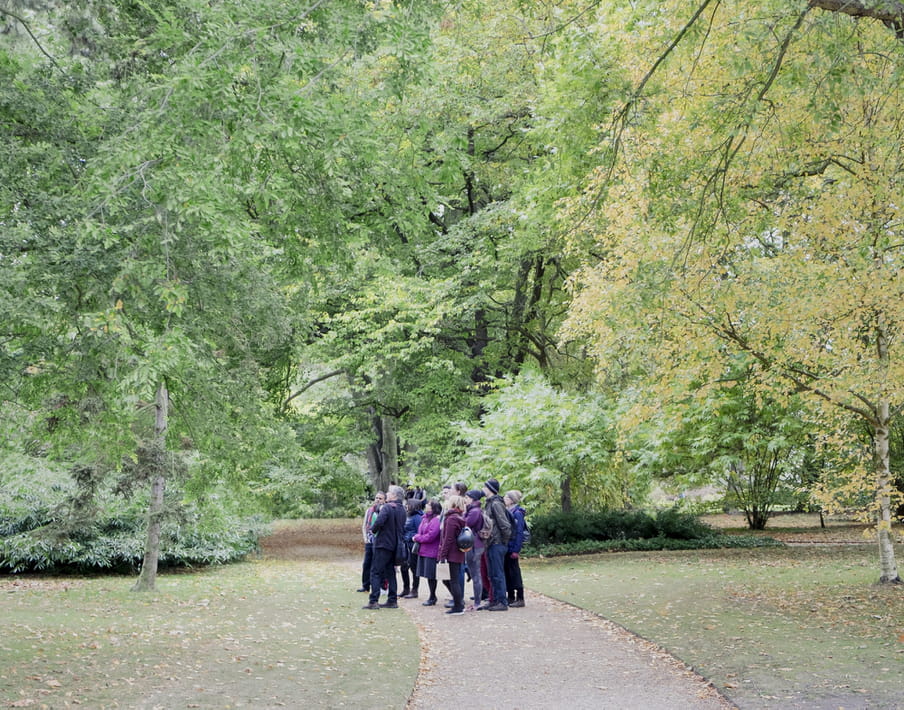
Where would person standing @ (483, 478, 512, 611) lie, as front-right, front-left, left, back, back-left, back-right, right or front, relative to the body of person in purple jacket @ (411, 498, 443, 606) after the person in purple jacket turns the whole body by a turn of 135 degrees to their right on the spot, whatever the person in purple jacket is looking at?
right

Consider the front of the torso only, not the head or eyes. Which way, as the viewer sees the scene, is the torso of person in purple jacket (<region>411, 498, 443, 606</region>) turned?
to the viewer's left

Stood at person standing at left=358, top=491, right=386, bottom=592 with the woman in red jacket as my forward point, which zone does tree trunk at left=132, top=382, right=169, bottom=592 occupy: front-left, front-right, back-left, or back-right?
back-right

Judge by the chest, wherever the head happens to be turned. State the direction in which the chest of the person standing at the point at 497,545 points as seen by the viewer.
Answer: to the viewer's left

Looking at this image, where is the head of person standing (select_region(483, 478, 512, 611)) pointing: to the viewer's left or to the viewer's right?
to the viewer's left

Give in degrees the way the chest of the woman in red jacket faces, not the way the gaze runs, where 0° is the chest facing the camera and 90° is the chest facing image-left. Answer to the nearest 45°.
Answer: approximately 135°

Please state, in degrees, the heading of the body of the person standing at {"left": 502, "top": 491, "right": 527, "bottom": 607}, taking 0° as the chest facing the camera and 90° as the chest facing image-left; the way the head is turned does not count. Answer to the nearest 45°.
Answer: approximately 90°
